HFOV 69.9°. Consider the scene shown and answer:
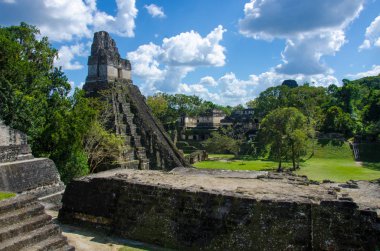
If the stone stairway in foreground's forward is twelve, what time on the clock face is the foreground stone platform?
The foreground stone platform is roughly at 11 o'clock from the stone stairway in foreground.

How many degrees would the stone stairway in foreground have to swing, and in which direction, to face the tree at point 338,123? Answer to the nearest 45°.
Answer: approximately 90° to its left

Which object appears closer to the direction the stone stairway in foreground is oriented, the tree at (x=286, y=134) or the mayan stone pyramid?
the tree

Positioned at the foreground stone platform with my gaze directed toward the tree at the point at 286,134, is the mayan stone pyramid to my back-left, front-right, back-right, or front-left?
front-left

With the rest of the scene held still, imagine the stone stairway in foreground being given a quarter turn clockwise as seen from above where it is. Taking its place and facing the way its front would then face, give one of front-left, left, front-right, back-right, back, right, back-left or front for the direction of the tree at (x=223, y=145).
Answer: back

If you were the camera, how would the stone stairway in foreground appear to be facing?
facing the viewer and to the right of the viewer

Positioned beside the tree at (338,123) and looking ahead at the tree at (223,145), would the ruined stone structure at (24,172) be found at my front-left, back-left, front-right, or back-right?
front-left

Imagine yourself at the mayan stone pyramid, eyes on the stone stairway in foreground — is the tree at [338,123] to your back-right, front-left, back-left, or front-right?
back-left

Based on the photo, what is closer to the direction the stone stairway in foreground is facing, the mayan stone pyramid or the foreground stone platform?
the foreground stone platform

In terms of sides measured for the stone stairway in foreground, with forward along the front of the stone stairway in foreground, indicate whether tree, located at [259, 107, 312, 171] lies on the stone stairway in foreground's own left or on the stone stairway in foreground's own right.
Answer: on the stone stairway in foreground's own left

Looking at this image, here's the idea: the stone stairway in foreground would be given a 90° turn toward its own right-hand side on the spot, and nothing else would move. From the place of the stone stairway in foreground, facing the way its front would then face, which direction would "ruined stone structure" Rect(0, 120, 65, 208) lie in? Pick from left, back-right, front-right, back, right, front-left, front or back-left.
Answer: back-right

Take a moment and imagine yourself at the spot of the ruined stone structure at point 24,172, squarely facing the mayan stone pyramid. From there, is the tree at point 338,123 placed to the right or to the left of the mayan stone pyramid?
right

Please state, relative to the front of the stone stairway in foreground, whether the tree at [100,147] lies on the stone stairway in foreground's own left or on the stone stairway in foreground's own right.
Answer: on the stone stairway in foreground's own left

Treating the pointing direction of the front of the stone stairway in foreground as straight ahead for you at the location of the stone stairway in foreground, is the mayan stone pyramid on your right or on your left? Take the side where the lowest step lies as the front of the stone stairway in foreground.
on your left
